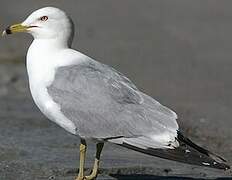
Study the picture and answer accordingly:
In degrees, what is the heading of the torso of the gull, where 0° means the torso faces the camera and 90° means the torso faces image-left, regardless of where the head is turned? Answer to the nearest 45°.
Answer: approximately 90°
